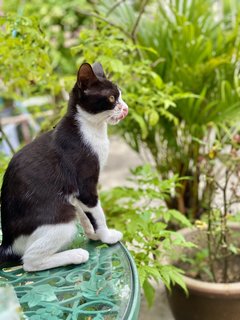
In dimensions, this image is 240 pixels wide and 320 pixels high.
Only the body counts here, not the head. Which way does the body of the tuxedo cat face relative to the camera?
to the viewer's right

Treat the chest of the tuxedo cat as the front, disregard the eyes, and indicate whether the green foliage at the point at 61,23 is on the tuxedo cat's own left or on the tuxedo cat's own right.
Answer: on the tuxedo cat's own left
